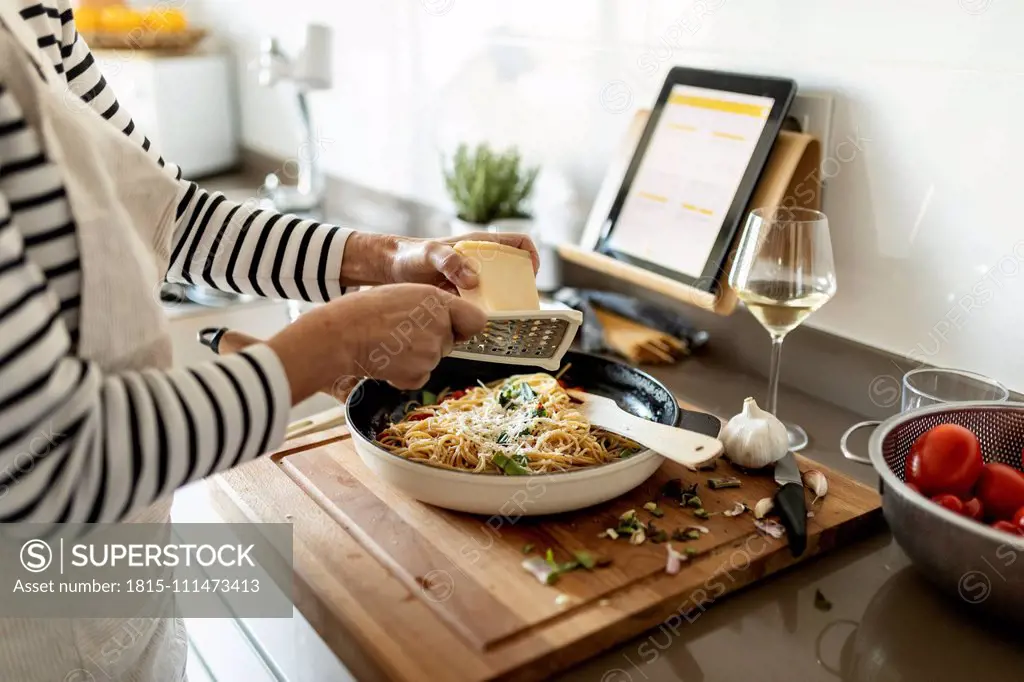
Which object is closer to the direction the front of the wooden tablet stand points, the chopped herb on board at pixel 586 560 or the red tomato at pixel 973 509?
the chopped herb on board

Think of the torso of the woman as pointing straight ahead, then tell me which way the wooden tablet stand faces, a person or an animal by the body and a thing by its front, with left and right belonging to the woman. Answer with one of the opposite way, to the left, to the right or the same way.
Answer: the opposite way

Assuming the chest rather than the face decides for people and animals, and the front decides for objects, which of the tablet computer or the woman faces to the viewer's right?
the woman

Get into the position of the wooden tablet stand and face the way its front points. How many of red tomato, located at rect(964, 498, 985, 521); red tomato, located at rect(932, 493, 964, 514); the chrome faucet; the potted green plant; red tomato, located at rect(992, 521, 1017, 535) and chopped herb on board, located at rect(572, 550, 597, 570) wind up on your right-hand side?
2

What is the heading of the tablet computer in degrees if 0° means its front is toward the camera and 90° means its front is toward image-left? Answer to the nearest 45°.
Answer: approximately 45°

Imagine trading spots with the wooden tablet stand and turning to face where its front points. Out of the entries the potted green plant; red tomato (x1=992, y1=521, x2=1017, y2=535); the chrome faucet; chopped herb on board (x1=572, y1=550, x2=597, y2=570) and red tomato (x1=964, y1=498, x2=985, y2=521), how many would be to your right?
2

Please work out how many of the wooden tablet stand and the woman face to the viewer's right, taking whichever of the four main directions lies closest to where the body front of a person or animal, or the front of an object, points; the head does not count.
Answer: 1

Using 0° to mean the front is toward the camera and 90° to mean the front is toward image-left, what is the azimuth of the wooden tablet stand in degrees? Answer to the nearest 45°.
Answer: approximately 45°

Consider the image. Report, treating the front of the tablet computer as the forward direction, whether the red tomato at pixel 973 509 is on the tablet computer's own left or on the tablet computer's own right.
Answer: on the tablet computer's own left

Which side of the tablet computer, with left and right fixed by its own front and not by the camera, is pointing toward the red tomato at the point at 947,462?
left

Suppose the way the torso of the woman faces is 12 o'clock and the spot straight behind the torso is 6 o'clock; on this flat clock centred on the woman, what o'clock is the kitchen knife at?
The kitchen knife is roughly at 12 o'clock from the woman.

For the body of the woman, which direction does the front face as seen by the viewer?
to the viewer's right

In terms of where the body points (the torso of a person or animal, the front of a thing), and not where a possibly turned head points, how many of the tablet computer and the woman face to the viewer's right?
1
